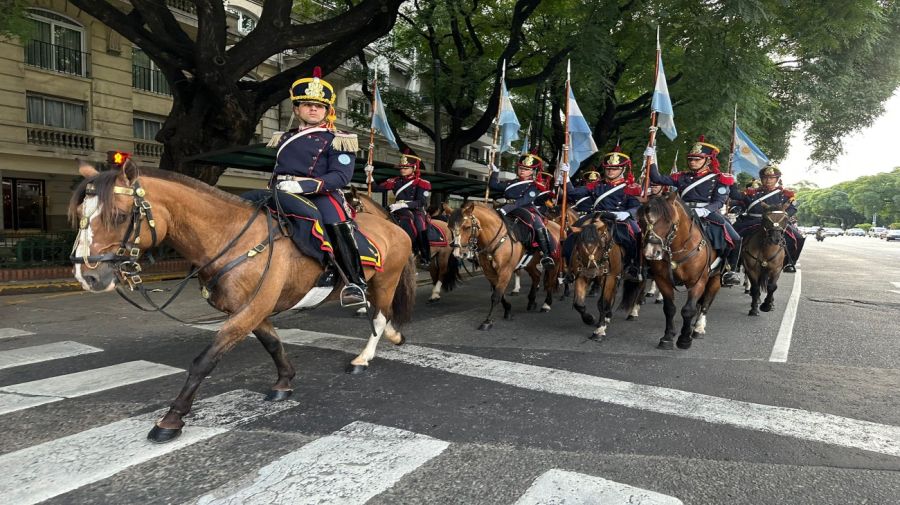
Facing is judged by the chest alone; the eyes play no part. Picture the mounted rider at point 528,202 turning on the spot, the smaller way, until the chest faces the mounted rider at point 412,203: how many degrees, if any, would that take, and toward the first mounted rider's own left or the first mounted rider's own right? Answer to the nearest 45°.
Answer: approximately 45° to the first mounted rider's own right

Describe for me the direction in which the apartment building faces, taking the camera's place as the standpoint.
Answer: facing the viewer and to the right of the viewer

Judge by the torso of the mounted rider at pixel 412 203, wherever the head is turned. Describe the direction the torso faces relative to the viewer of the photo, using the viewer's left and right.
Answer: facing the viewer and to the left of the viewer

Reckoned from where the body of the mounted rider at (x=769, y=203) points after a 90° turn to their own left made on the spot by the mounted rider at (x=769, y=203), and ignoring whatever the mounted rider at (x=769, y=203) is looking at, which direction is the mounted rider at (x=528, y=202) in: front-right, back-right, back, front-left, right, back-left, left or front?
back-right

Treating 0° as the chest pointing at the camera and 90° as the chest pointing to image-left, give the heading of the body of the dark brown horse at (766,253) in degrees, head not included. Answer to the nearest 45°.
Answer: approximately 0°

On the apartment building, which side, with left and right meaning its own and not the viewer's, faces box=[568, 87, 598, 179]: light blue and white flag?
front

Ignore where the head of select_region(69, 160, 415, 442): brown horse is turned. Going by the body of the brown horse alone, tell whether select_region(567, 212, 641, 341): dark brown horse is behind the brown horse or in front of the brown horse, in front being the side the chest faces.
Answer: behind

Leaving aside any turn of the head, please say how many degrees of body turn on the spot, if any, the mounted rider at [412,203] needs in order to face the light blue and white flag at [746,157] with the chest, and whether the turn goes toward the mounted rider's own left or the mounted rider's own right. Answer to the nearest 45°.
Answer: approximately 135° to the mounted rider's own left

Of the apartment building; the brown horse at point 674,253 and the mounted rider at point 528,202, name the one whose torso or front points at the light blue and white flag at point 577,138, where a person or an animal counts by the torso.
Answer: the apartment building

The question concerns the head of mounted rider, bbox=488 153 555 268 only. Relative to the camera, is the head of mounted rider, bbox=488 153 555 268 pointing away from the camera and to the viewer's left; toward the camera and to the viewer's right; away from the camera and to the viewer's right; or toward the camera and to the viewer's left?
toward the camera and to the viewer's left

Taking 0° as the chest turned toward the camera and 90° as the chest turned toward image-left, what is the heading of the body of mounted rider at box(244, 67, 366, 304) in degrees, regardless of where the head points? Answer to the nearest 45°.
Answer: approximately 45°

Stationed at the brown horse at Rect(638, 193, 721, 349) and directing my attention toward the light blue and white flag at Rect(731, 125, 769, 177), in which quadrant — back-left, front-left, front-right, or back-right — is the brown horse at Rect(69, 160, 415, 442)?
back-left

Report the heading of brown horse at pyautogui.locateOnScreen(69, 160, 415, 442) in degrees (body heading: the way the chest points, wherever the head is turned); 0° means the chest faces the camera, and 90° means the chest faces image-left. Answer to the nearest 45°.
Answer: approximately 45°

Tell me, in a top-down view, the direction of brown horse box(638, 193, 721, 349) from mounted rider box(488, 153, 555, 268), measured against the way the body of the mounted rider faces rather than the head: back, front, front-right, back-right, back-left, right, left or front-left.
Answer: left

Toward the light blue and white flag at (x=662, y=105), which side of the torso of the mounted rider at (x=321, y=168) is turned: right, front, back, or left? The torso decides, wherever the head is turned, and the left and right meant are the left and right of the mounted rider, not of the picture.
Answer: back
